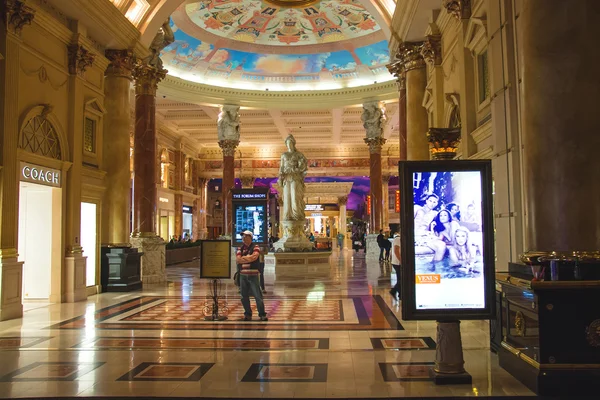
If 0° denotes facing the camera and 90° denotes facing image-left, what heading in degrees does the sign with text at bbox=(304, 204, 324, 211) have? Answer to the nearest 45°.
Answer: approximately 0°

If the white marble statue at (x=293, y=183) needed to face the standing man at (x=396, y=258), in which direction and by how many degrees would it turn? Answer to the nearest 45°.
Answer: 0° — it already faces them

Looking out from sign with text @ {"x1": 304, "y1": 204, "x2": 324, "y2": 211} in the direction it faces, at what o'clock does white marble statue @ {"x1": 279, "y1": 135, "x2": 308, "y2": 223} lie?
The white marble statue is roughly at 12 o'clock from the sign with text.

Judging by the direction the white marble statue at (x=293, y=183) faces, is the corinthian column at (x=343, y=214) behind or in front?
behind

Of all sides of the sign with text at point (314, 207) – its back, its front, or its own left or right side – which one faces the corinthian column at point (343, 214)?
left

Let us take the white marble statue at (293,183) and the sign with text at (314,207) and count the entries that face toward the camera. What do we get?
2

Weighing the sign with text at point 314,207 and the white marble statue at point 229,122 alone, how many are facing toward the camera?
2

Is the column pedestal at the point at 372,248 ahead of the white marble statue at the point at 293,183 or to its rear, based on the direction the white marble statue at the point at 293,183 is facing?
to the rear

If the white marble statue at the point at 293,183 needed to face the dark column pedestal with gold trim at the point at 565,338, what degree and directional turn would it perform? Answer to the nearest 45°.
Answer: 0° — it already faces it
